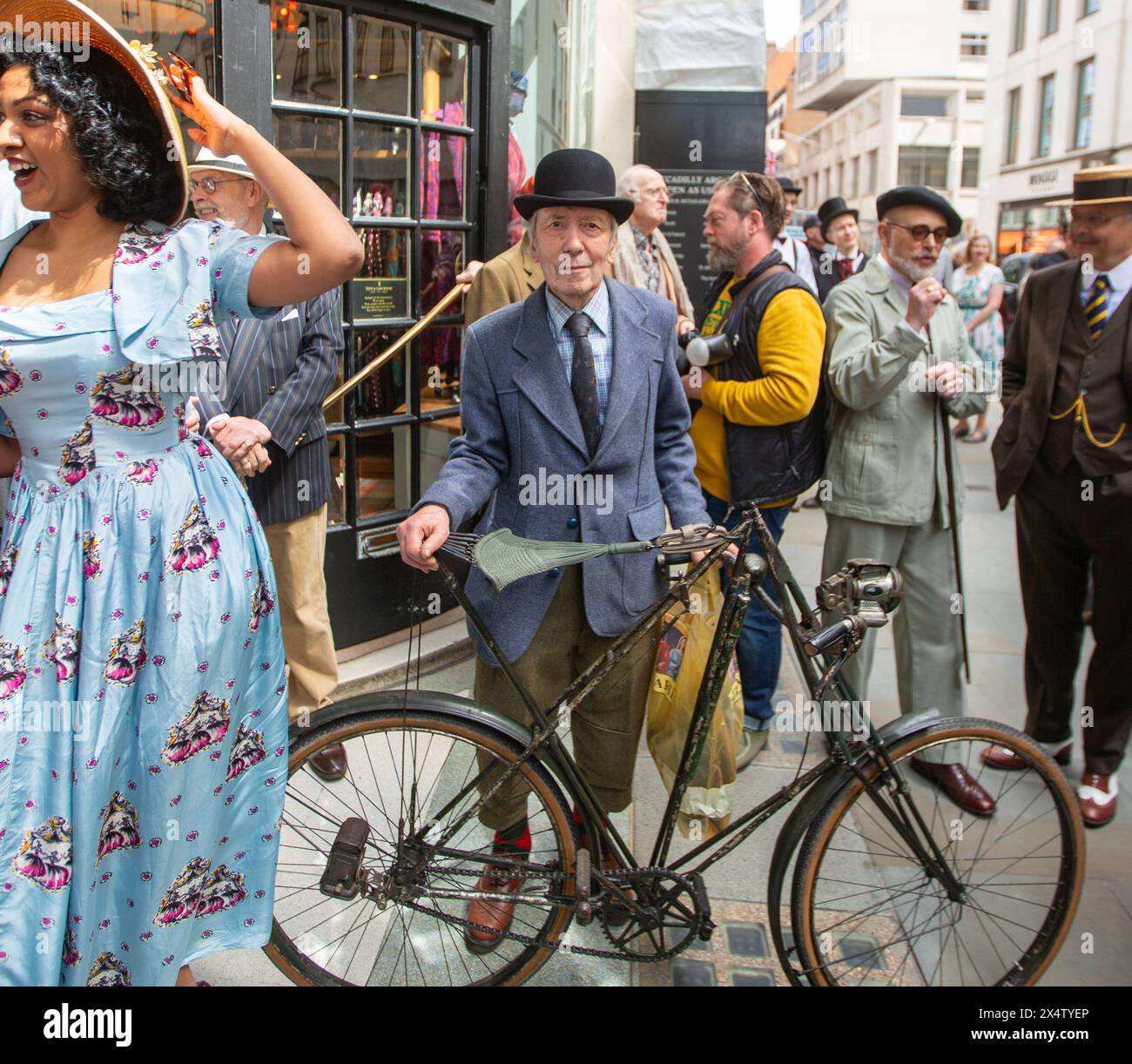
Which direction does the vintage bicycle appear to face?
to the viewer's right

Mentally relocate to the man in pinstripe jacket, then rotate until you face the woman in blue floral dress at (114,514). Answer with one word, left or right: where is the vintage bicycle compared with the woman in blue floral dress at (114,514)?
left

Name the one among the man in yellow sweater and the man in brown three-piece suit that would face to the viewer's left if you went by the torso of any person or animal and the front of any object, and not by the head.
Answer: the man in yellow sweater

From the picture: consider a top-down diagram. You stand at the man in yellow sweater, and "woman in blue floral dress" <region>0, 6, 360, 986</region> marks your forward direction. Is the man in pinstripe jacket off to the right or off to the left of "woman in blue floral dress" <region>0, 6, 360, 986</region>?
right

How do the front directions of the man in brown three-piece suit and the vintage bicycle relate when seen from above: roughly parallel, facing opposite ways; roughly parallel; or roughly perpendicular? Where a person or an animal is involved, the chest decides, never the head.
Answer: roughly perpendicular

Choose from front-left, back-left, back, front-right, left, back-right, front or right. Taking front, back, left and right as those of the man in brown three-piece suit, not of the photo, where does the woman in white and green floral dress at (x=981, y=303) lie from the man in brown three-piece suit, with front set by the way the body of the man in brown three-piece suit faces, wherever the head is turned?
back

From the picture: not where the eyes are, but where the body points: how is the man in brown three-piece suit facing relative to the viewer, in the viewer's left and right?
facing the viewer

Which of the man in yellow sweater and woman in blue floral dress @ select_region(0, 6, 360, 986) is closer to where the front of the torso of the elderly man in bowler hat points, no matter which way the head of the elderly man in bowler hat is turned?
the woman in blue floral dress

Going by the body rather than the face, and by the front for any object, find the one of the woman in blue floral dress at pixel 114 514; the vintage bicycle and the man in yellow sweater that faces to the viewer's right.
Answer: the vintage bicycle

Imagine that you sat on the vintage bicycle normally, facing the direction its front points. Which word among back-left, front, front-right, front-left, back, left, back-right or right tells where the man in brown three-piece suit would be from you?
front-left

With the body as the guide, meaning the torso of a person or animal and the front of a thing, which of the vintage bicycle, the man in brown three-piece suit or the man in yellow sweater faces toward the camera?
the man in brown three-piece suit

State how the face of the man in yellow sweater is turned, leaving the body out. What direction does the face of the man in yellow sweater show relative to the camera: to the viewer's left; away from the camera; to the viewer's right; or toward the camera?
to the viewer's left
